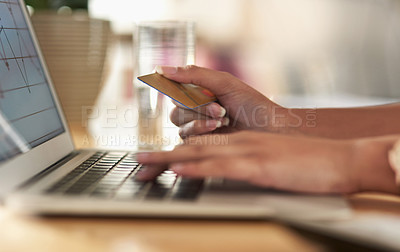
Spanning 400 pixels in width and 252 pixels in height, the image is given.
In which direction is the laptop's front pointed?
to the viewer's right

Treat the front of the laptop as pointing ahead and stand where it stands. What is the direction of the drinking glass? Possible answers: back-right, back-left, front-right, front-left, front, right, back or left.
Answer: left
